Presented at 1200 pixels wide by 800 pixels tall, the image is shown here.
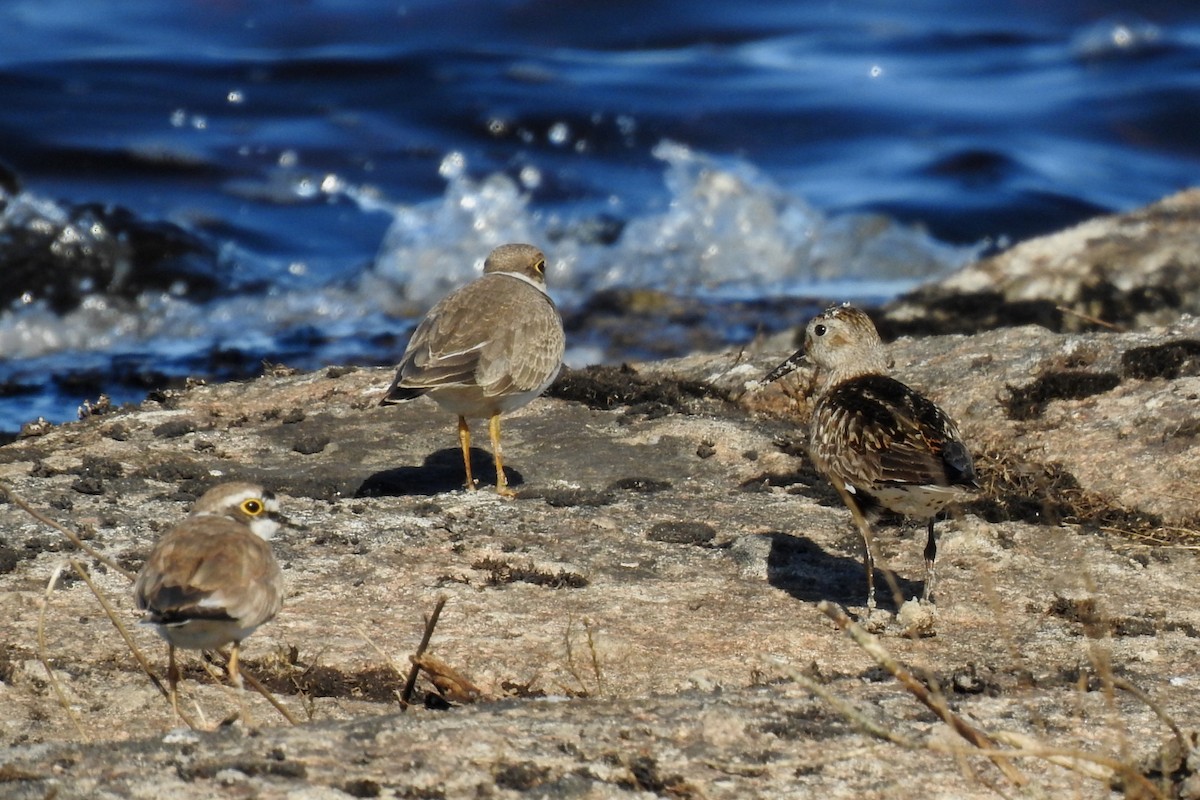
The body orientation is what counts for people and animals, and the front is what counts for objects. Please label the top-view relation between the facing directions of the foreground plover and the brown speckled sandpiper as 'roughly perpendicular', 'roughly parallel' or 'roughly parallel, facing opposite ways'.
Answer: roughly perpendicular

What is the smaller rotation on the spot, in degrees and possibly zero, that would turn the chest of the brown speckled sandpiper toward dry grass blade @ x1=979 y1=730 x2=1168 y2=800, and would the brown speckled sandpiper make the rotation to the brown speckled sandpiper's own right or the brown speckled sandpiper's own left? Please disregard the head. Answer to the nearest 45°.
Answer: approximately 135° to the brown speckled sandpiper's own left

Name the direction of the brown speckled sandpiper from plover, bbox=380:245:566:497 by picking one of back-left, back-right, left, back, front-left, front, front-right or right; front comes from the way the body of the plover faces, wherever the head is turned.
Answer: right

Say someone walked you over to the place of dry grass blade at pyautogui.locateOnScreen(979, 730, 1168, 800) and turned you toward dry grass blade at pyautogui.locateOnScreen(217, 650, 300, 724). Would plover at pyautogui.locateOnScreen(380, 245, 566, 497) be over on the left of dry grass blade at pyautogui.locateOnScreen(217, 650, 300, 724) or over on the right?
right

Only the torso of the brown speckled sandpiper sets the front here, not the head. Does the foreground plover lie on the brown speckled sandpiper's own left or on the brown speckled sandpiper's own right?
on the brown speckled sandpiper's own left

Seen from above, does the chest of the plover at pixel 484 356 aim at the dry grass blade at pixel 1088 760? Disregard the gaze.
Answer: no

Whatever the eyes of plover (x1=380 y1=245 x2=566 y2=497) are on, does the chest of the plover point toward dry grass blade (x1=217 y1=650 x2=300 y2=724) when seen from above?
no

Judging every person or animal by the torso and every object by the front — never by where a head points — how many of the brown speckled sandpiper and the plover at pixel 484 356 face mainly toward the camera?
0

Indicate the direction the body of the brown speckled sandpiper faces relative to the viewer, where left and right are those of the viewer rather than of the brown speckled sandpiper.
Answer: facing away from the viewer and to the left of the viewer

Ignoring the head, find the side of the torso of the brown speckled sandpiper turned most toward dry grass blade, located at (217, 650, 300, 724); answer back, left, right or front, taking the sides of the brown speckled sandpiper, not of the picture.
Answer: left

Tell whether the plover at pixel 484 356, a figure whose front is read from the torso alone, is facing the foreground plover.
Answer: no

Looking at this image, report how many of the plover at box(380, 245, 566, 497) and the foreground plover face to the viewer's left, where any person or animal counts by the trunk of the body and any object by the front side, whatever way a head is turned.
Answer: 0

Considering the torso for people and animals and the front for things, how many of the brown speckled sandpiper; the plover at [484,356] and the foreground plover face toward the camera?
0

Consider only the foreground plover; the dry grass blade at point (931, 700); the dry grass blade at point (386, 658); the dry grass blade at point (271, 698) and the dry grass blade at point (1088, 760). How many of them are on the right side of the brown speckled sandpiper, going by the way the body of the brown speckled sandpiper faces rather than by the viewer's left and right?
0

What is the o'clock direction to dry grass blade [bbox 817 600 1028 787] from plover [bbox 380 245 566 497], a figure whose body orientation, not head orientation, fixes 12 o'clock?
The dry grass blade is roughly at 4 o'clock from the plover.

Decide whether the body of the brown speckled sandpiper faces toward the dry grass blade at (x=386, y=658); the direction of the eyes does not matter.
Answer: no
